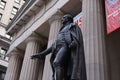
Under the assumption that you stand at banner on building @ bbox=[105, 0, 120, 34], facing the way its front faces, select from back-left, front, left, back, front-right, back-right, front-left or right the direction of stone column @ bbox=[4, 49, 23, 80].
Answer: right

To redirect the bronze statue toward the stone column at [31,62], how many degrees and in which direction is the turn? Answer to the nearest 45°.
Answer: approximately 135° to its right

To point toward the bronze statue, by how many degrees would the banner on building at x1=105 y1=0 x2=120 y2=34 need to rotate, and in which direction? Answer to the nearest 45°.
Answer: approximately 45° to its left

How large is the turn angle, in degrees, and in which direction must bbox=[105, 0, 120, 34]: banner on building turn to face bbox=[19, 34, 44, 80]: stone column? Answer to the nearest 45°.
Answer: approximately 90° to its right

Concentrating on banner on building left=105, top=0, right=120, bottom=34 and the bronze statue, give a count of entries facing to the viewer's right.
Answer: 0

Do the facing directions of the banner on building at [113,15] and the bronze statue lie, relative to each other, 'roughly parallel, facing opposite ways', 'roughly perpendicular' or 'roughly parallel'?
roughly parallel

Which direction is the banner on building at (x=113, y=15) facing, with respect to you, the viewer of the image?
facing the viewer and to the left of the viewer

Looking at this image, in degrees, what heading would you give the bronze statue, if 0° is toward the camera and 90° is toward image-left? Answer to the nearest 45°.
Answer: approximately 45°
